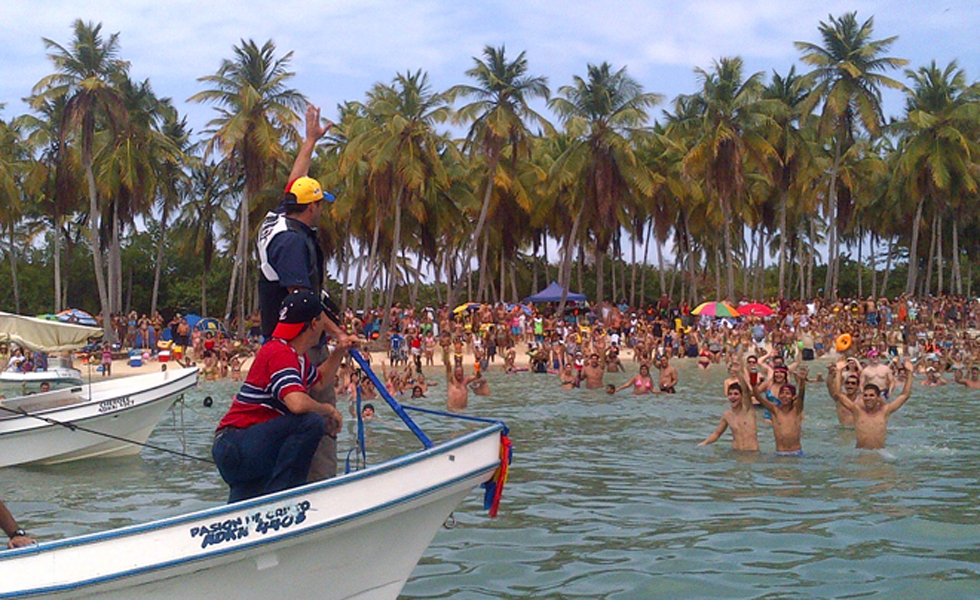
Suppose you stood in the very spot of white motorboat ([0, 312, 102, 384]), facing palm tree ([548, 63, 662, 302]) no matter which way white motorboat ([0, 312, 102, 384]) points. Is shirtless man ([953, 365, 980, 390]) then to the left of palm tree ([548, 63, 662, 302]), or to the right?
right

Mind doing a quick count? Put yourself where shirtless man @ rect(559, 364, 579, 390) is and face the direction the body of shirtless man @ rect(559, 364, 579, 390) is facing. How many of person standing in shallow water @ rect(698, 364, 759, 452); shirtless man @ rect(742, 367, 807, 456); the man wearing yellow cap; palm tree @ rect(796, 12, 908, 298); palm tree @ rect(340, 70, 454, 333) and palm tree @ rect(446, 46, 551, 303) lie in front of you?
3

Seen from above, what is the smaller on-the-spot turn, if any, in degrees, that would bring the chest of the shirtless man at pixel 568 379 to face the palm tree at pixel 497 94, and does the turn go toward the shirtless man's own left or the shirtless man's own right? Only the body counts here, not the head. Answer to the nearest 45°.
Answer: approximately 180°

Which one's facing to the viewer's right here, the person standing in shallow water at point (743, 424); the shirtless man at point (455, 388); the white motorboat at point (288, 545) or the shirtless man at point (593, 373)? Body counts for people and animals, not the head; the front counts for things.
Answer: the white motorboat

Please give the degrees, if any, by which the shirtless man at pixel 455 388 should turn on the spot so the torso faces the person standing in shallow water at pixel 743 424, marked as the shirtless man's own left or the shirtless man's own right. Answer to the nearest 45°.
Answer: approximately 45° to the shirtless man's own left

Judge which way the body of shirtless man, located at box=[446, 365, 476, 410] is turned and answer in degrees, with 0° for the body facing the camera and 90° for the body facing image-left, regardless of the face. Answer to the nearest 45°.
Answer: approximately 0°

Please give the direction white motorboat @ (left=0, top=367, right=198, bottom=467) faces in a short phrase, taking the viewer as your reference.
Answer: facing to the right of the viewer

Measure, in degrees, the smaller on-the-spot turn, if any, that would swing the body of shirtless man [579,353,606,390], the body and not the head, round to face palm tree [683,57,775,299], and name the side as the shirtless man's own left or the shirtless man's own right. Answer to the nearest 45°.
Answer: approximately 180°

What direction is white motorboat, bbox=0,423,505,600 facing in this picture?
to the viewer's right

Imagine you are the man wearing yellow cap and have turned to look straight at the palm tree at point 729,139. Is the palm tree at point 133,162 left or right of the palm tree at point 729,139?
left

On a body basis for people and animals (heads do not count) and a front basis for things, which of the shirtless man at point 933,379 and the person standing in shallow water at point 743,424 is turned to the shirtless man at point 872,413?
the shirtless man at point 933,379

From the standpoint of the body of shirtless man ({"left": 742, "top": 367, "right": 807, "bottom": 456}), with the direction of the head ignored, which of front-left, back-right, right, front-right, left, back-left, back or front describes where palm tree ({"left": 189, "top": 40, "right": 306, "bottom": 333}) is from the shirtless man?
back-right

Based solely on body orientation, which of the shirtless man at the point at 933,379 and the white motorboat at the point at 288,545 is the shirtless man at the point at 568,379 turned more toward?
the white motorboat
